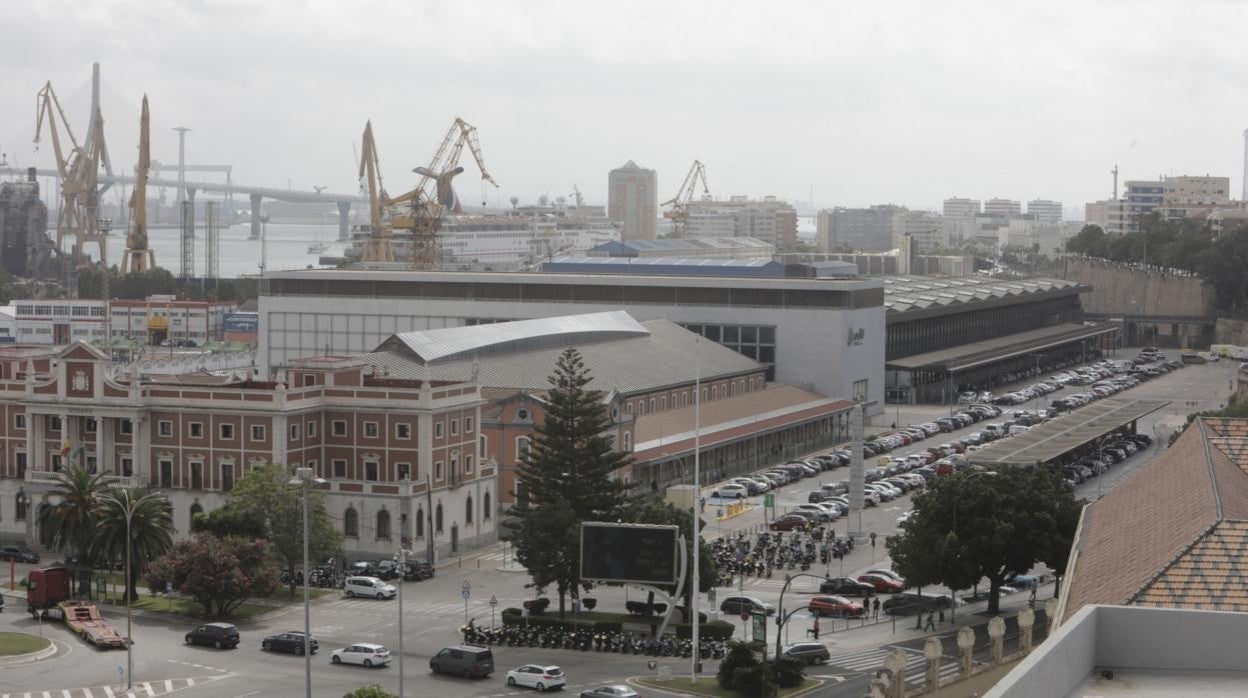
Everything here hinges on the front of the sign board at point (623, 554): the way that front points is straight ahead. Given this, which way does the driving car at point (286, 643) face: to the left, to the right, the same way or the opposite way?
to the right

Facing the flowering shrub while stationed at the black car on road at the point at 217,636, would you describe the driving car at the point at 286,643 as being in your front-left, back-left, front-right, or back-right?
back-right

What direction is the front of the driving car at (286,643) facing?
to the viewer's left

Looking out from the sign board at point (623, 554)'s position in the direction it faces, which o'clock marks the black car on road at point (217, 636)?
The black car on road is roughly at 3 o'clock from the sign board.

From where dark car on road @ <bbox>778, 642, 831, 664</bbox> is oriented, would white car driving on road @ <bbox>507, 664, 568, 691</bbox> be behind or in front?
in front

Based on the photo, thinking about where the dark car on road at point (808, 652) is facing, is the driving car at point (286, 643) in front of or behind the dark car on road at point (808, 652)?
in front

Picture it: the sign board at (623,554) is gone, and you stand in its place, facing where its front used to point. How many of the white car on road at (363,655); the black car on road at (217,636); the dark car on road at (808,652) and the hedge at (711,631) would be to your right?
2

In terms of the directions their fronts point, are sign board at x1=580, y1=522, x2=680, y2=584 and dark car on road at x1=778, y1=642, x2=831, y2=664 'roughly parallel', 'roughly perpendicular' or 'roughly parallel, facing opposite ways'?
roughly perpendicular

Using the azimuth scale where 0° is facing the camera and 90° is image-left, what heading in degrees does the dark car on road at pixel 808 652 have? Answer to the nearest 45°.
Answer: approximately 90°

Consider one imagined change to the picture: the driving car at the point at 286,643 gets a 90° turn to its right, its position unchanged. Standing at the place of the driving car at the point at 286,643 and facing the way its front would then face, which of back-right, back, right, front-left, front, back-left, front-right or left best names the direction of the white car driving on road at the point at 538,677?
back-right

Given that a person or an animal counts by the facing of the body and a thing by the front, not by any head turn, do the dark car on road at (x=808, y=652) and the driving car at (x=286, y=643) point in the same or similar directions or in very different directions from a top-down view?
same or similar directions

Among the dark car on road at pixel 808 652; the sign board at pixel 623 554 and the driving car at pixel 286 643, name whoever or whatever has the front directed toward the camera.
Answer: the sign board

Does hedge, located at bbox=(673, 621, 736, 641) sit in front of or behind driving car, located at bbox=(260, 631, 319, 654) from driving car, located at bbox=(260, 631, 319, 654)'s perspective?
behind

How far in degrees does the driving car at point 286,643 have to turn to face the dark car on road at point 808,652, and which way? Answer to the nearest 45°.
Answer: approximately 180°

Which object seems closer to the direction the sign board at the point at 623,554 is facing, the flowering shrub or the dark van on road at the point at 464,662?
the dark van on road

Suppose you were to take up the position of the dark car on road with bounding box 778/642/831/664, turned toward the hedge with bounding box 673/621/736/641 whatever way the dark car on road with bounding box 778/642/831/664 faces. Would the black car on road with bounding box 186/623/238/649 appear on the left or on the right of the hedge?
left

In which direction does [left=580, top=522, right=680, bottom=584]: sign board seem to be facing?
toward the camera
